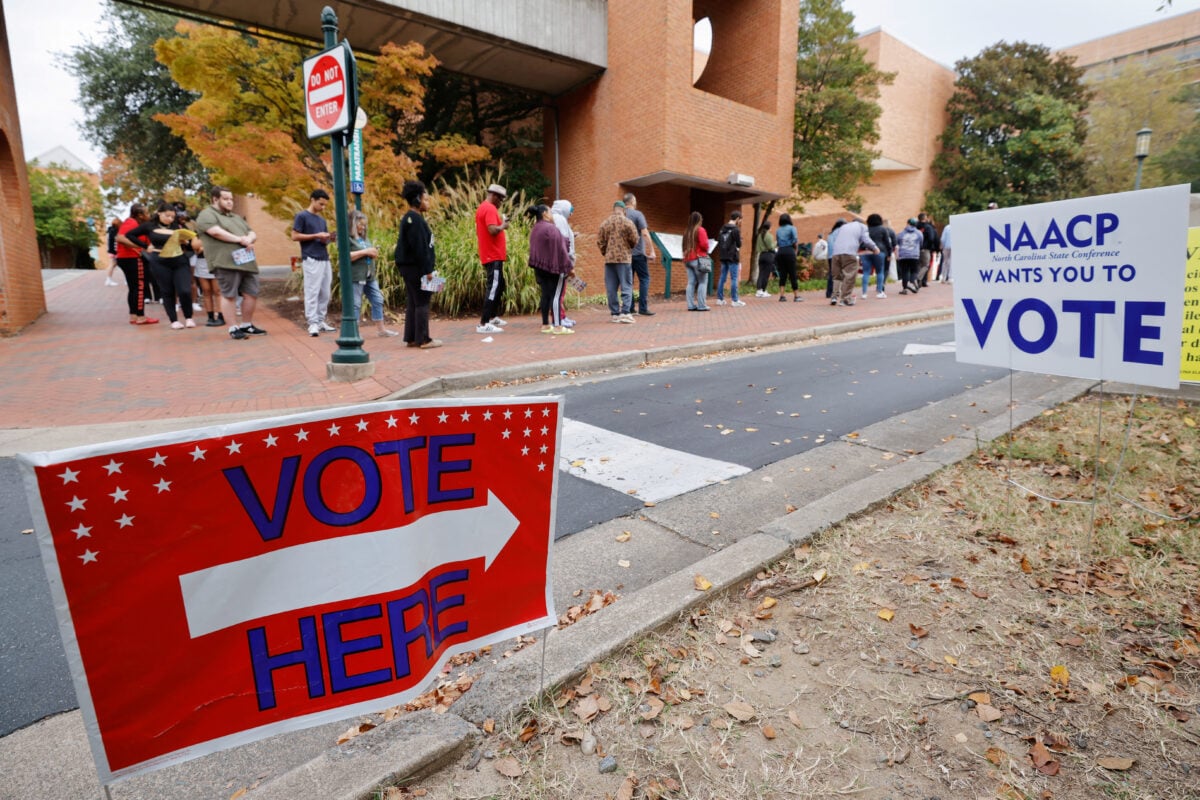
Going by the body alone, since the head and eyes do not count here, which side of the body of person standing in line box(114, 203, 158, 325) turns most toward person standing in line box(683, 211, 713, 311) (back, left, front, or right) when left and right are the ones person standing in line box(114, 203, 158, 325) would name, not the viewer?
front

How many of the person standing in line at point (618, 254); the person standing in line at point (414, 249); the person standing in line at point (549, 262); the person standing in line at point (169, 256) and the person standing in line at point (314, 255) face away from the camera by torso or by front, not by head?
1

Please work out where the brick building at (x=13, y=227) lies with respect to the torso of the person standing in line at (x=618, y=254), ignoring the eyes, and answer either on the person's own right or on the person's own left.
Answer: on the person's own left

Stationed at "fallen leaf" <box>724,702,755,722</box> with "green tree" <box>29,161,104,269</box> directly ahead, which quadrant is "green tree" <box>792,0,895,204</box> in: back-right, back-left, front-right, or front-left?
front-right

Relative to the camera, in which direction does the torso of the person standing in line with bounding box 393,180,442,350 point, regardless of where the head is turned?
to the viewer's right

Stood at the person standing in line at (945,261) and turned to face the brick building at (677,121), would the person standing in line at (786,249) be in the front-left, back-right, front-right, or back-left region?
front-left

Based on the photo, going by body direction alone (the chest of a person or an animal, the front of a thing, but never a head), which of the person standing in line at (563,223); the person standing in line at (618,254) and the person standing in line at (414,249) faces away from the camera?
the person standing in line at (618,254)

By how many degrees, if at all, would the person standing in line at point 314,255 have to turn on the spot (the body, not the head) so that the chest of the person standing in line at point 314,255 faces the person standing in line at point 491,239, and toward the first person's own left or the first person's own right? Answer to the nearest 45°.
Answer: approximately 45° to the first person's own left

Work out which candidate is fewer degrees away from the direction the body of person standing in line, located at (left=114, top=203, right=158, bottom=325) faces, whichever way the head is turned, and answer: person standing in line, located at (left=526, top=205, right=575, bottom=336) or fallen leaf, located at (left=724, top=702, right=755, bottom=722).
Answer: the person standing in line

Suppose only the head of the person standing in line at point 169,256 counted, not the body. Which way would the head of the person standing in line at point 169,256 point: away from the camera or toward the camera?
toward the camera

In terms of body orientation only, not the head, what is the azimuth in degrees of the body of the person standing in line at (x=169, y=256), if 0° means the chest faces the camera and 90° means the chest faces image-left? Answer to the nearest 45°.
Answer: approximately 315°

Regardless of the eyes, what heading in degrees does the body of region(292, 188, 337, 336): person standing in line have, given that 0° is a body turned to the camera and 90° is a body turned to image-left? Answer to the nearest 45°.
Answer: approximately 315°
